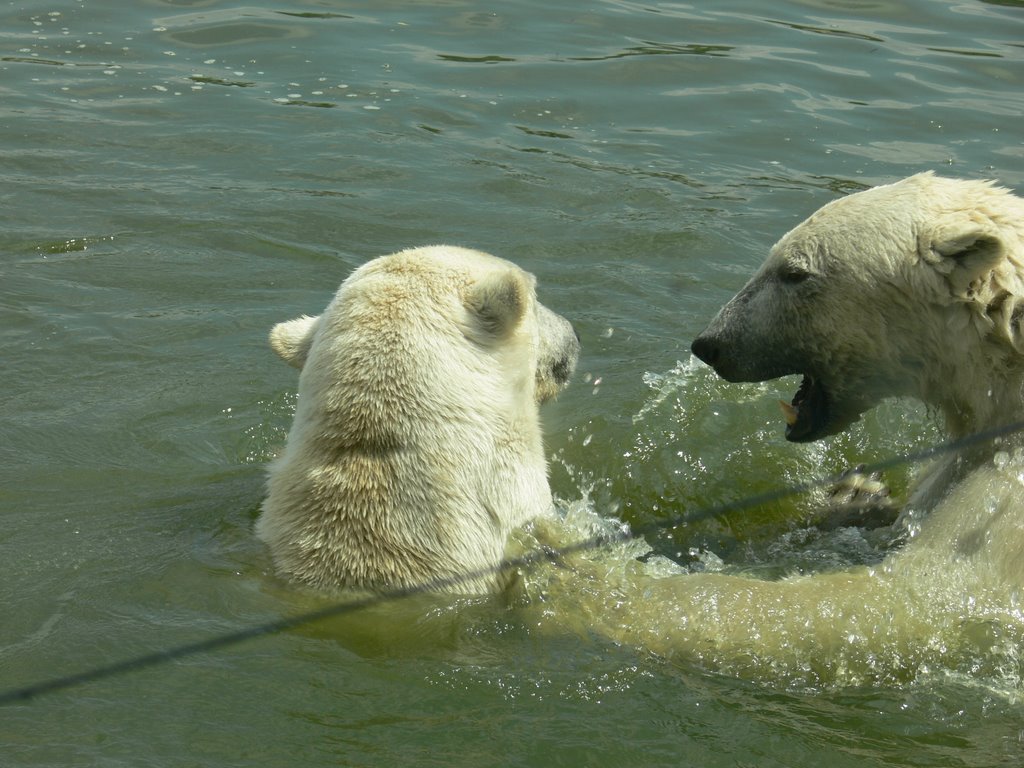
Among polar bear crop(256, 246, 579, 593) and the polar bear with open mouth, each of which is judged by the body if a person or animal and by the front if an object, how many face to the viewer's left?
1

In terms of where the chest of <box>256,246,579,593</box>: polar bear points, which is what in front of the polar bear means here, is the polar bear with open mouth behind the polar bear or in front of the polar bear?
in front

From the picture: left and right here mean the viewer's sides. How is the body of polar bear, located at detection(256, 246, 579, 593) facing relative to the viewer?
facing away from the viewer and to the right of the viewer

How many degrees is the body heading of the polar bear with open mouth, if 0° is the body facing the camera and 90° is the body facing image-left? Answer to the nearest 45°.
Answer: approximately 90°

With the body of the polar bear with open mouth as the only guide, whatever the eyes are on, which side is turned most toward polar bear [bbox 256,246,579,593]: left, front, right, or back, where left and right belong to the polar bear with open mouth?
front
